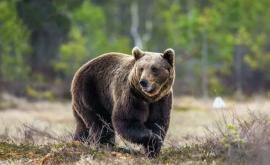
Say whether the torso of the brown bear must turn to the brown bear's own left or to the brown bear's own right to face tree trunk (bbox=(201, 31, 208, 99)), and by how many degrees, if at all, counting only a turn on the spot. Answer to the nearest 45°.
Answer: approximately 135° to the brown bear's own left

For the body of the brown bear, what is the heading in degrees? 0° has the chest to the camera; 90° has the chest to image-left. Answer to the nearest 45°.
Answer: approximately 315°
